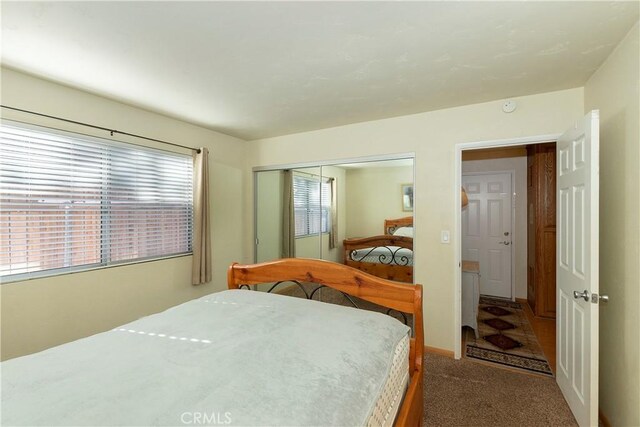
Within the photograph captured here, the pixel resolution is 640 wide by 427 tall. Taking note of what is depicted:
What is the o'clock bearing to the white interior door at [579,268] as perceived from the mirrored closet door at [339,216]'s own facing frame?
The white interior door is roughly at 9 o'clock from the mirrored closet door.

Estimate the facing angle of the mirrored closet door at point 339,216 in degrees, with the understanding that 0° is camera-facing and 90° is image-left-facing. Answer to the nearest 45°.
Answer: approximately 45°

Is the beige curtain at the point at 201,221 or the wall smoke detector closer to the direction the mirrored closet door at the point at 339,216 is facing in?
the beige curtain

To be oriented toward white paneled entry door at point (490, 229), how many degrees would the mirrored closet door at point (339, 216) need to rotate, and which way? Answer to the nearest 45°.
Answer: approximately 180°

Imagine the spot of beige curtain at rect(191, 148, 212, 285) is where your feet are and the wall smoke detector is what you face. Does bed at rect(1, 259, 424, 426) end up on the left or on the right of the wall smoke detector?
right

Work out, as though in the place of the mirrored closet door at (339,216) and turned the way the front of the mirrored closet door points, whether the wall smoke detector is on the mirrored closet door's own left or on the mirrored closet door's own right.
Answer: on the mirrored closet door's own left
